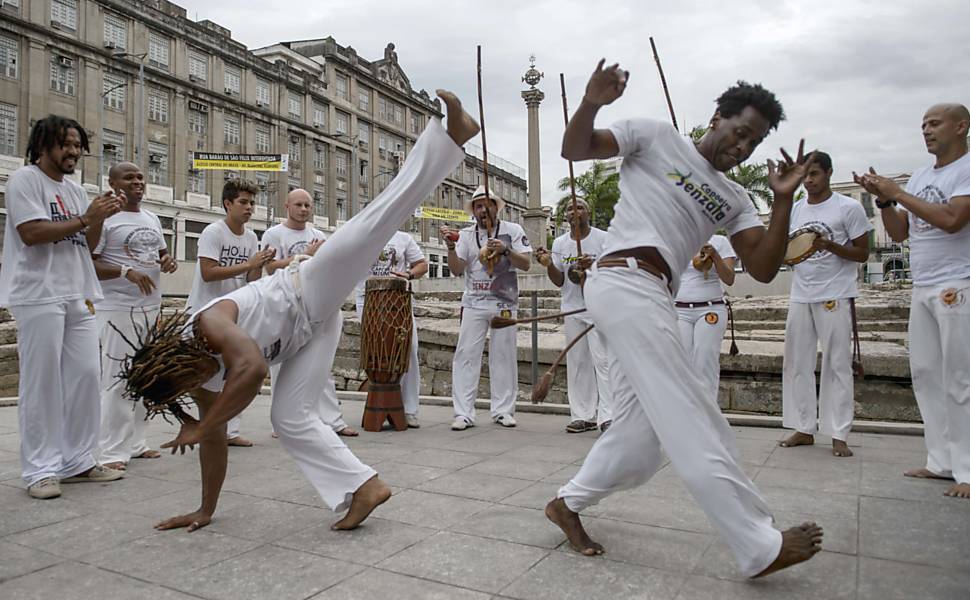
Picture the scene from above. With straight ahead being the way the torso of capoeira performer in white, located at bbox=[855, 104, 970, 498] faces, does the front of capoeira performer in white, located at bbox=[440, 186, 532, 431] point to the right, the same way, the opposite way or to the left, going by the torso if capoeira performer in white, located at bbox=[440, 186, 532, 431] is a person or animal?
to the left

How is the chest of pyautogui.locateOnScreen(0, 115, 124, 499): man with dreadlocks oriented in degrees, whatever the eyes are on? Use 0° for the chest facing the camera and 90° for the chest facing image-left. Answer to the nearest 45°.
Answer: approximately 315°

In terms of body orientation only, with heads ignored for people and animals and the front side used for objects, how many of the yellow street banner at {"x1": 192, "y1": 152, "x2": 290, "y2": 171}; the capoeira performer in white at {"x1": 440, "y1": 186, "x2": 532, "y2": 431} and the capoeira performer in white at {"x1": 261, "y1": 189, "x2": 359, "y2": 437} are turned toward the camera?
3

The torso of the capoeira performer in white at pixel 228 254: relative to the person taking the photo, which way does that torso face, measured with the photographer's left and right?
facing the viewer and to the right of the viewer

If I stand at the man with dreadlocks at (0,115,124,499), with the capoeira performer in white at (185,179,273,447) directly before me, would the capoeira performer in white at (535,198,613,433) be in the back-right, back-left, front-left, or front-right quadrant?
front-right

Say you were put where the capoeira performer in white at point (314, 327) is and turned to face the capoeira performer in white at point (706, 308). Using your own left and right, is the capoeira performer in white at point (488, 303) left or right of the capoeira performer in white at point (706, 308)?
left

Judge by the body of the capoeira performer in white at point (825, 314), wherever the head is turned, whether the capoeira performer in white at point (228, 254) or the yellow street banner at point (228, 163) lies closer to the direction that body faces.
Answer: the capoeira performer in white

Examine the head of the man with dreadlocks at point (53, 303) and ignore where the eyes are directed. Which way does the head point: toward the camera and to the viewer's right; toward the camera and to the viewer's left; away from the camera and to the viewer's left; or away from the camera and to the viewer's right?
toward the camera and to the viewer's right

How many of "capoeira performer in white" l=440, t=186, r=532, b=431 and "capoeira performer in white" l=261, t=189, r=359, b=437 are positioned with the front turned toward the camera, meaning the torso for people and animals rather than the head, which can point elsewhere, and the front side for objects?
2

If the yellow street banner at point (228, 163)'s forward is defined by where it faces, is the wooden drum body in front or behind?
in front

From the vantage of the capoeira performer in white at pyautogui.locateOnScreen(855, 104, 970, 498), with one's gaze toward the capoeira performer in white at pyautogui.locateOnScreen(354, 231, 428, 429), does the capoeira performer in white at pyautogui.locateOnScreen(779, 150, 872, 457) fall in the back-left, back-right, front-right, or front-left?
front-right

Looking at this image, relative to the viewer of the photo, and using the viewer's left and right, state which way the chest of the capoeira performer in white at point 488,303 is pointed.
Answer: facing the viewer

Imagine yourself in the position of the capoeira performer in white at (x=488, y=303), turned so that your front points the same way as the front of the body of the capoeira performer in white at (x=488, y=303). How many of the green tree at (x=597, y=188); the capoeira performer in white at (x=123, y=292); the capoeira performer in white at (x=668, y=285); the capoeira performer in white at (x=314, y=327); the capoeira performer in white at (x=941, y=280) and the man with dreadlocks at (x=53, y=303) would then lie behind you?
1

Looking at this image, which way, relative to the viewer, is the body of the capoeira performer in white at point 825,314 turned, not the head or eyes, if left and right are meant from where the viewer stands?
facing the viewer and to the left of the viewer

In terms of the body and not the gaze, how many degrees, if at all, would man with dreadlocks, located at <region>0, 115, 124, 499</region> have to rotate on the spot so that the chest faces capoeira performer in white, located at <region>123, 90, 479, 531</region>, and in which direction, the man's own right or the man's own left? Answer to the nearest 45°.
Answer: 0° — they already face them

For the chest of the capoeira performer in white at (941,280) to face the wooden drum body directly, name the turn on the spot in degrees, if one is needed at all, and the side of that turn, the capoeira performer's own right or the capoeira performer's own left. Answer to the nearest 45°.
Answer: approximately 45° to the capoeira performer's own right
